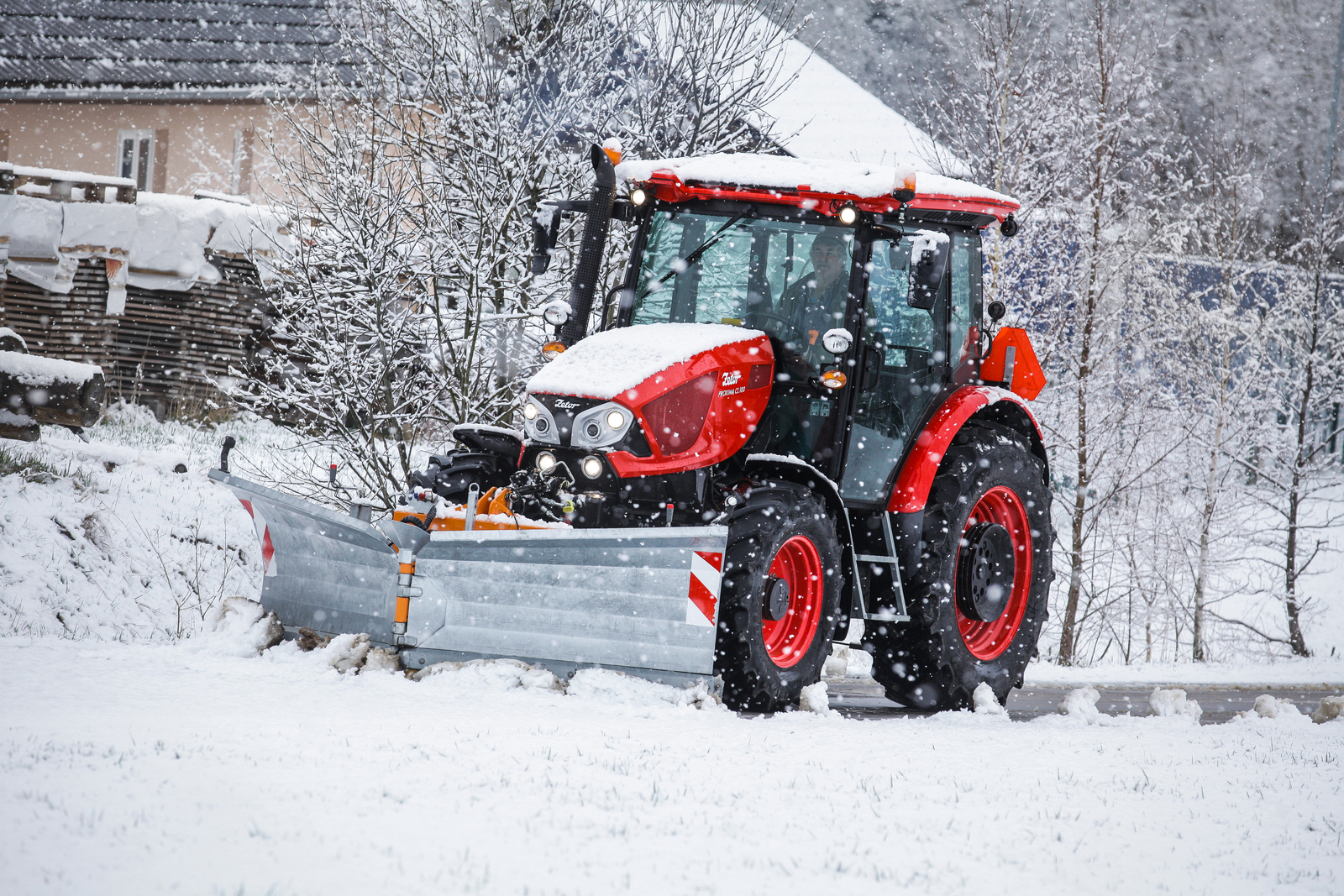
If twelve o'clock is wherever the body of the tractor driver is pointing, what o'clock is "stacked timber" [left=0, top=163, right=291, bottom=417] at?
The stacked timber is roughly at 3 o'clock from the tractor driver.

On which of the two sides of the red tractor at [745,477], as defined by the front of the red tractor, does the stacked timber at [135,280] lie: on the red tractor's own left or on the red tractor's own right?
on the red tractor's own right

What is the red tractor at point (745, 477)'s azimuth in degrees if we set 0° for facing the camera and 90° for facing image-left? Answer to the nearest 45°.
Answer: approximately 45°
